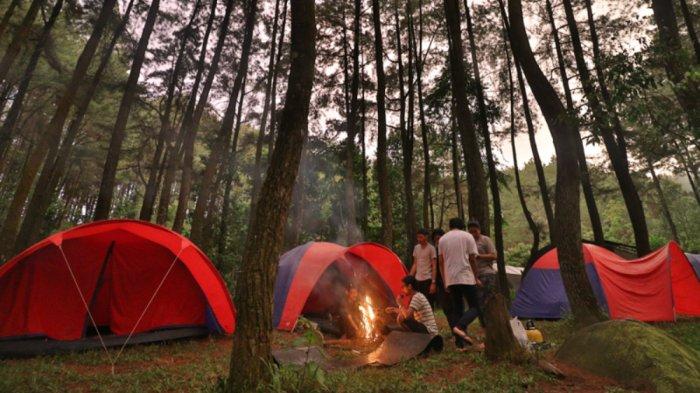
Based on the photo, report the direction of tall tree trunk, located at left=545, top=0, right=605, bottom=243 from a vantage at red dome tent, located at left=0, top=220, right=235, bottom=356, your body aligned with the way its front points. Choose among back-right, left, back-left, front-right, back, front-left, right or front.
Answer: left

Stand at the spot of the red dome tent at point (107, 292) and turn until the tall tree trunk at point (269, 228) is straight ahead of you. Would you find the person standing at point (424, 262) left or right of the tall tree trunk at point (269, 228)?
left

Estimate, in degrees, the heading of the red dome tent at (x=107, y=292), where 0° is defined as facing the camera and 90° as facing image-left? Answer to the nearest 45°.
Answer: approximately 0°

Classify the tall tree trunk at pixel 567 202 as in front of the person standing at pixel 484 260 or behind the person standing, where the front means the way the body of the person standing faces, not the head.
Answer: behind

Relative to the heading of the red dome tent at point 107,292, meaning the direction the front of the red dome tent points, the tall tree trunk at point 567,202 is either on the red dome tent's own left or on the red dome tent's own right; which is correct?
on the red dome tent's own left

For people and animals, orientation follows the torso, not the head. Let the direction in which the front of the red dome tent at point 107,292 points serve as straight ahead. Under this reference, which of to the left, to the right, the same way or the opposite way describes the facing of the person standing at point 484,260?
to the right

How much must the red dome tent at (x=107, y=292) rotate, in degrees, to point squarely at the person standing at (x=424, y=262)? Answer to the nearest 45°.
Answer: approximately 45° to its left

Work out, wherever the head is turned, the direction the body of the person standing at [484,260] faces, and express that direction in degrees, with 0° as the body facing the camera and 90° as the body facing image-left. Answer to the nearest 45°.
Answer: approximately 45°

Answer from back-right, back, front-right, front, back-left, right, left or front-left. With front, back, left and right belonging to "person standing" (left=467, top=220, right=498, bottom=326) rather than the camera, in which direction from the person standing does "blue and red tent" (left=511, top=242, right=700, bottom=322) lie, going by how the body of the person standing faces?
back

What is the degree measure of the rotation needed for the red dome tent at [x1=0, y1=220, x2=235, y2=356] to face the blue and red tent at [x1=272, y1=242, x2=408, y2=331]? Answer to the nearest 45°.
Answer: approximately 90° to its left

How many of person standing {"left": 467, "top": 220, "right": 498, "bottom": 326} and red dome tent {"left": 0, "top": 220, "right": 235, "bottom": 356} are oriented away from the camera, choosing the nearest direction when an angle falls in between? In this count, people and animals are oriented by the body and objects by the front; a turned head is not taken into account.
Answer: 0
